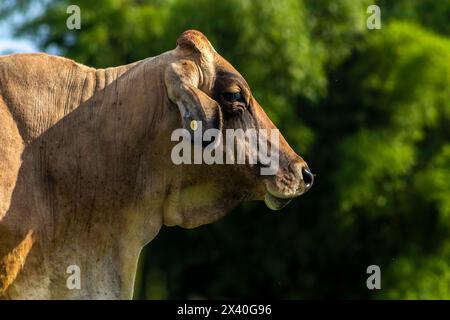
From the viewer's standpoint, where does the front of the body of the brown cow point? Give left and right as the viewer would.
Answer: facing to the right of the viewer
